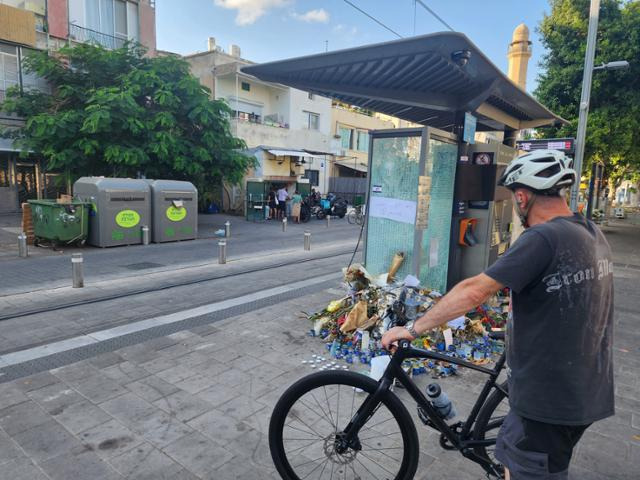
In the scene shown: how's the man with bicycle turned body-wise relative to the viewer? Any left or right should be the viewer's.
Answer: facing away from the viewer and to the left of the viewer

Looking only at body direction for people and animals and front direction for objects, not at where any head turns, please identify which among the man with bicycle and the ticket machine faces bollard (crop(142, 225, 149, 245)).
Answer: the man with bicycle

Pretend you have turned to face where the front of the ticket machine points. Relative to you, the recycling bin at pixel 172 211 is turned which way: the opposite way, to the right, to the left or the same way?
the same way

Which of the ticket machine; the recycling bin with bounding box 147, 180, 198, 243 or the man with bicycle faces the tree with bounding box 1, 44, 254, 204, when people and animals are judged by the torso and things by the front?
the man with bicycle

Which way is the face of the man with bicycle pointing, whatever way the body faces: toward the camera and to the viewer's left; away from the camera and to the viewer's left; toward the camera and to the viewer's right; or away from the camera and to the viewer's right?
away from the camera and to the viewer's left

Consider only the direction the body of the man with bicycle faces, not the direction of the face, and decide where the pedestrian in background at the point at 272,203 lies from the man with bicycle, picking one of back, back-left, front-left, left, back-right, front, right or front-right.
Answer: front

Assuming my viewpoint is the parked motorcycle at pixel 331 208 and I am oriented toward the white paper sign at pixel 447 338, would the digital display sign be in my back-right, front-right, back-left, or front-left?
front-left

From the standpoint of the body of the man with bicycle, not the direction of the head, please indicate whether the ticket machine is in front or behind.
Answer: in front

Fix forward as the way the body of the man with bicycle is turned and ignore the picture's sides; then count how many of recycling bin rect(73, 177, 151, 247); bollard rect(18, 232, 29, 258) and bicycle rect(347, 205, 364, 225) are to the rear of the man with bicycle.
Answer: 0

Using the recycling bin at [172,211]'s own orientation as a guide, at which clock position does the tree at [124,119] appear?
The tree is roughly at 5 o'clock from the recycling bin.

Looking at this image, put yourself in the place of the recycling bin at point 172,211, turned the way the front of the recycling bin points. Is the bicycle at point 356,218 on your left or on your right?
on your left

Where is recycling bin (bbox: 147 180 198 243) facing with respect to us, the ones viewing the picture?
facing the viewer

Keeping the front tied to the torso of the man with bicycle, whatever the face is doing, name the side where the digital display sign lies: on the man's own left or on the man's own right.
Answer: on the man's own right

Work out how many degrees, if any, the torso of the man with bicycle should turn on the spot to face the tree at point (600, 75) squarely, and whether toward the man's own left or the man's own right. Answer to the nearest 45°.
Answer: approximately 45° to the man's own right

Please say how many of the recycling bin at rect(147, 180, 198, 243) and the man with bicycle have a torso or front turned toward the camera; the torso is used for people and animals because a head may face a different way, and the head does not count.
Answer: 1

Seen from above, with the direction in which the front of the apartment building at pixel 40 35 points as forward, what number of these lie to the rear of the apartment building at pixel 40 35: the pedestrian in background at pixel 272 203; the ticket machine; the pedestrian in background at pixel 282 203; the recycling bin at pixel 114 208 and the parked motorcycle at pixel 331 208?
0

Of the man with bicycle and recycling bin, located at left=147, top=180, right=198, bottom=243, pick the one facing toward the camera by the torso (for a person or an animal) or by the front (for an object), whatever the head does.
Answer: the recycling bin

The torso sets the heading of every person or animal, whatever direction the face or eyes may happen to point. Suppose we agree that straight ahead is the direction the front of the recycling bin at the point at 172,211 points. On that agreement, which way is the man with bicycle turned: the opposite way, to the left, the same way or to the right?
the opposite way

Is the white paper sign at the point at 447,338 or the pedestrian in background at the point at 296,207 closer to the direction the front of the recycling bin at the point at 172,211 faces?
the white paper sign

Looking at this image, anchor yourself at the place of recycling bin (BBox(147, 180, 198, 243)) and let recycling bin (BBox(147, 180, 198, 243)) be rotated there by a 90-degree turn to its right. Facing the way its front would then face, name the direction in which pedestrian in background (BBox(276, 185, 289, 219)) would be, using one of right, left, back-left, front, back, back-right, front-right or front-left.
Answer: back-right

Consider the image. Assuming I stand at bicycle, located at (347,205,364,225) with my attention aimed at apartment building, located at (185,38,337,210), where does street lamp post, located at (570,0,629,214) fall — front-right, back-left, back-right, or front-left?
back-left
